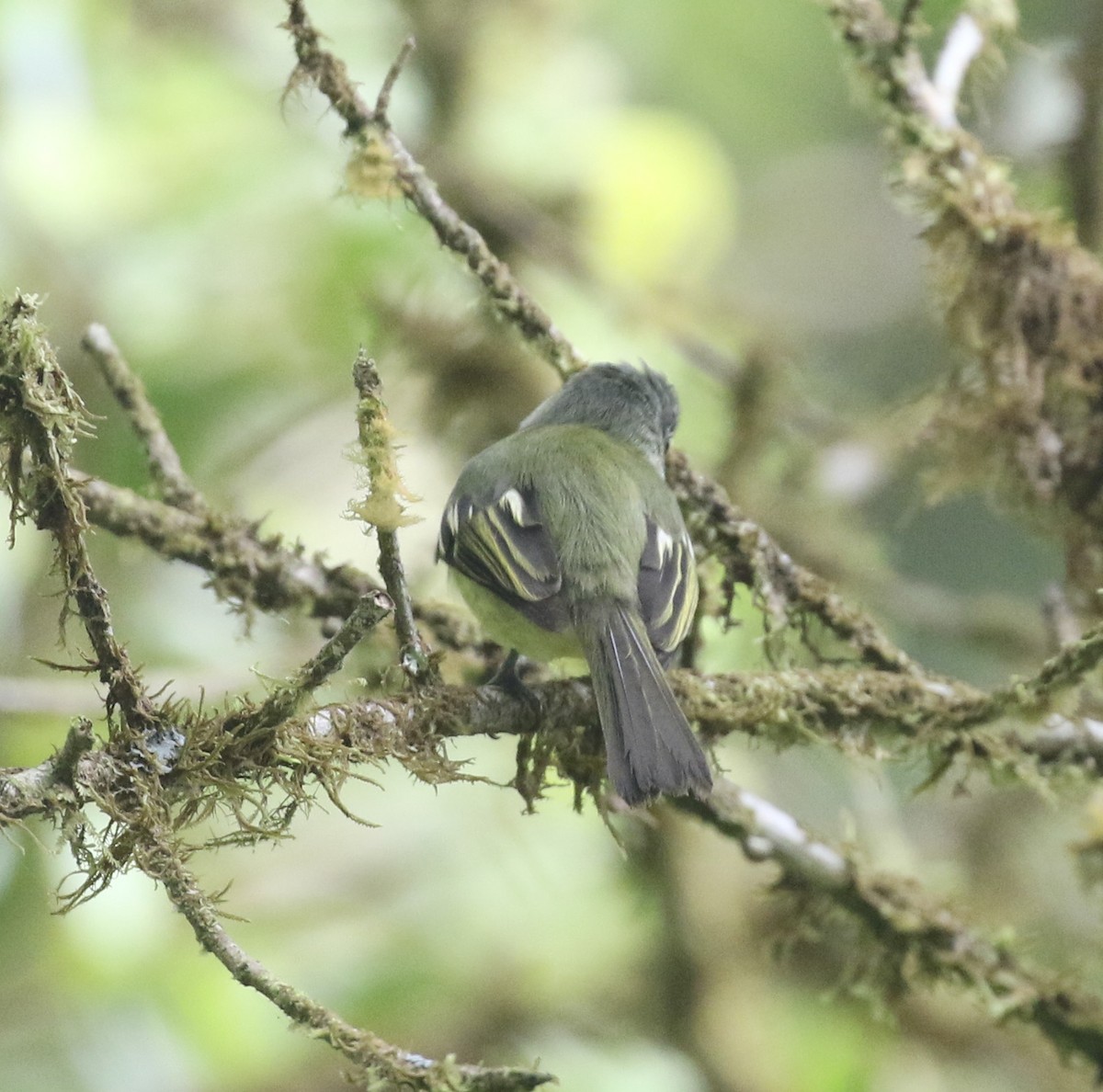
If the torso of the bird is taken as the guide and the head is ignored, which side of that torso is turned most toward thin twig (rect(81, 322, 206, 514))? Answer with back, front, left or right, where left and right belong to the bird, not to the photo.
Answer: left

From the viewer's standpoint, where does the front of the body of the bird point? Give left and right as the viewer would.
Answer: facing away from the viewer

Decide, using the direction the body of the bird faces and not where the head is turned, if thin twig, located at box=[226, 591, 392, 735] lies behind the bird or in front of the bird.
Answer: behind

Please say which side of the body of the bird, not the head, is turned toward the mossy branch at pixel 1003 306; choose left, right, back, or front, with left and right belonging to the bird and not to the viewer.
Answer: right
